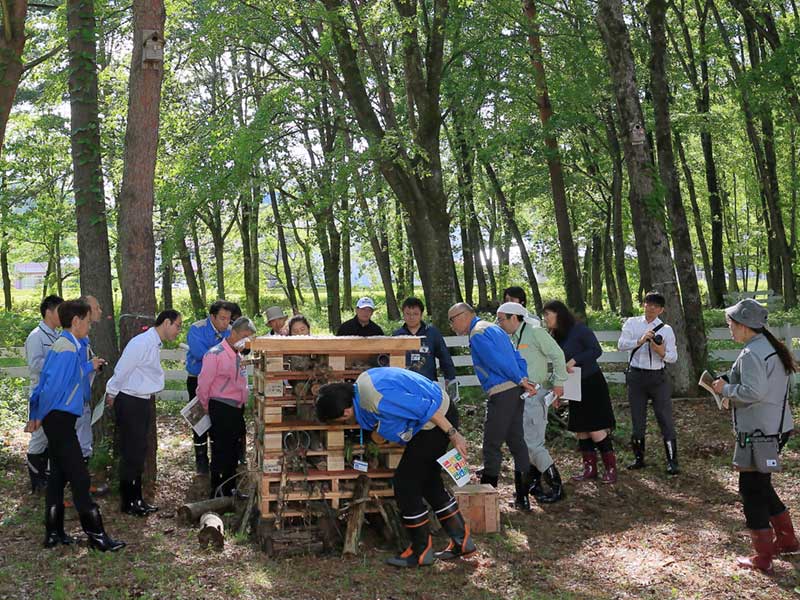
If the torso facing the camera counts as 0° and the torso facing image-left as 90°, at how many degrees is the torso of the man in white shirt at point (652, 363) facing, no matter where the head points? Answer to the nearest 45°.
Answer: approximately 0°

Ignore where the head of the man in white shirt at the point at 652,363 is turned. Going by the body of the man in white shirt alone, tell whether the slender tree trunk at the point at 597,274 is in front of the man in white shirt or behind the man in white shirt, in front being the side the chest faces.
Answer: behind

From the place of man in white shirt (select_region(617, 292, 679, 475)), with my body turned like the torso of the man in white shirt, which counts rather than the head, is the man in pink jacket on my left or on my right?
on my right

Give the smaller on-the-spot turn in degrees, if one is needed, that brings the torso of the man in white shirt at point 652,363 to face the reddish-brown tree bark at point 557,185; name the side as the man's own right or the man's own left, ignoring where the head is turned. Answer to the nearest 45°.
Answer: approximately 180°

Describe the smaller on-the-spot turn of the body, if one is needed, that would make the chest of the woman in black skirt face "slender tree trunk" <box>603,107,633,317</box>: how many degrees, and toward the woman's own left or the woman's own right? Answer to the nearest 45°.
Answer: approximately 90° to the woman's own right

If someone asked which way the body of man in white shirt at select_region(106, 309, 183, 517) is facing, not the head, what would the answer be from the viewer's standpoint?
to the viewer's right

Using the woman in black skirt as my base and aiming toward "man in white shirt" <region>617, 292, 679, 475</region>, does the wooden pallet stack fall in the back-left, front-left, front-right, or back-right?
back-right

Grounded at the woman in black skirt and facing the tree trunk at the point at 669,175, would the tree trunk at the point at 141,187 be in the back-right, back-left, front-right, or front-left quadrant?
back-left

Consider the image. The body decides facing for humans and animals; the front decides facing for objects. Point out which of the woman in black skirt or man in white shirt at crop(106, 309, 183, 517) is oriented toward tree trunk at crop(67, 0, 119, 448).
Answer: the woman in black skirt

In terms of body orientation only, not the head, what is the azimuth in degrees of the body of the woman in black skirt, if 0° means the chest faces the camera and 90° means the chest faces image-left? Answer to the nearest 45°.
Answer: approximately 90°

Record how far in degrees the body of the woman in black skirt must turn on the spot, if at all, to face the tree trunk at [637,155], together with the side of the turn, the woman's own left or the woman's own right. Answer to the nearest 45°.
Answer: approximately 90° to the woman's own right

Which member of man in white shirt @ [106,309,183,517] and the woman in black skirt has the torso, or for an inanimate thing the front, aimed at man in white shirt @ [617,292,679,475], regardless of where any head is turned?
man in white shirt @ [106,309,183,517]

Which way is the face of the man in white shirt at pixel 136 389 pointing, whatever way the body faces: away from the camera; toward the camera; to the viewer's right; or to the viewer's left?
to the viewer's right
